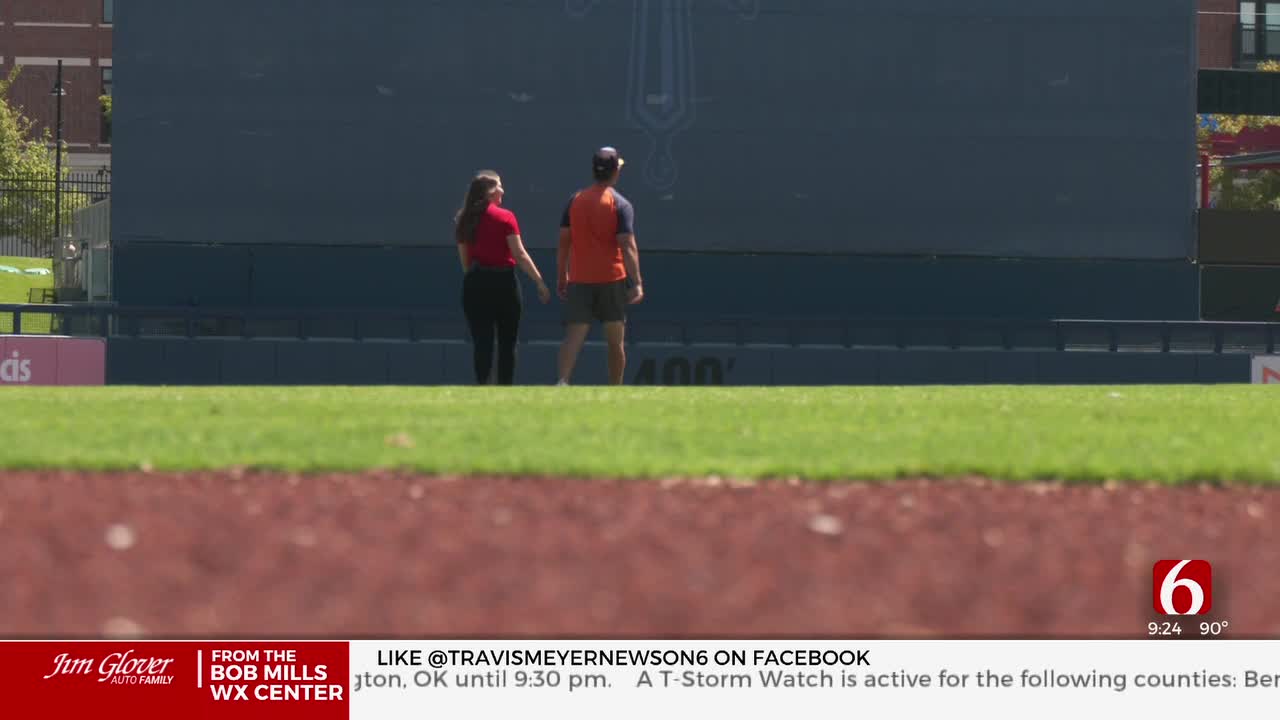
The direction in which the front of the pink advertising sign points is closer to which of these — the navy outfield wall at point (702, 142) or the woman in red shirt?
the woman in red shirt

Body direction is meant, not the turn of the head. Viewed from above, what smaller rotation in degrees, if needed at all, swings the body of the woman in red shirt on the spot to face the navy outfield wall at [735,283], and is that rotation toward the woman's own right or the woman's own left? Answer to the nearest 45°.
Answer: approximately 45° to the woman's own left

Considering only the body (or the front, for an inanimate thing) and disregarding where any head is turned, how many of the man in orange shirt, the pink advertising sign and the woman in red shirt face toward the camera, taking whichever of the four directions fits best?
1

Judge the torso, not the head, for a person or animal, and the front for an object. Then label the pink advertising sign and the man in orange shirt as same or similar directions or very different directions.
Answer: very different directions

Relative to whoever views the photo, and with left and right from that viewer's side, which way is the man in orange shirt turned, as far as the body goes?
facing away from the viewer

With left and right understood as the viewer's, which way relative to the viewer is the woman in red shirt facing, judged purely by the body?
facing away from the viewer and to the right of the viewer

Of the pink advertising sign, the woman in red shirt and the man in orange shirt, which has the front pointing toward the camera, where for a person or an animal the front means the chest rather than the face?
the pink advertising sign

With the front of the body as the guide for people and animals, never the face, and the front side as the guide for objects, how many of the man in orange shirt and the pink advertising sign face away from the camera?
1

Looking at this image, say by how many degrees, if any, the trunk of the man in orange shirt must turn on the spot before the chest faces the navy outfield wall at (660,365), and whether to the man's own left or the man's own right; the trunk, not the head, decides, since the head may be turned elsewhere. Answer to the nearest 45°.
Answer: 0° — they already face it

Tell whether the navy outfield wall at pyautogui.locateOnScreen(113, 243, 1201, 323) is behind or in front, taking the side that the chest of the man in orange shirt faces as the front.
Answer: in front
